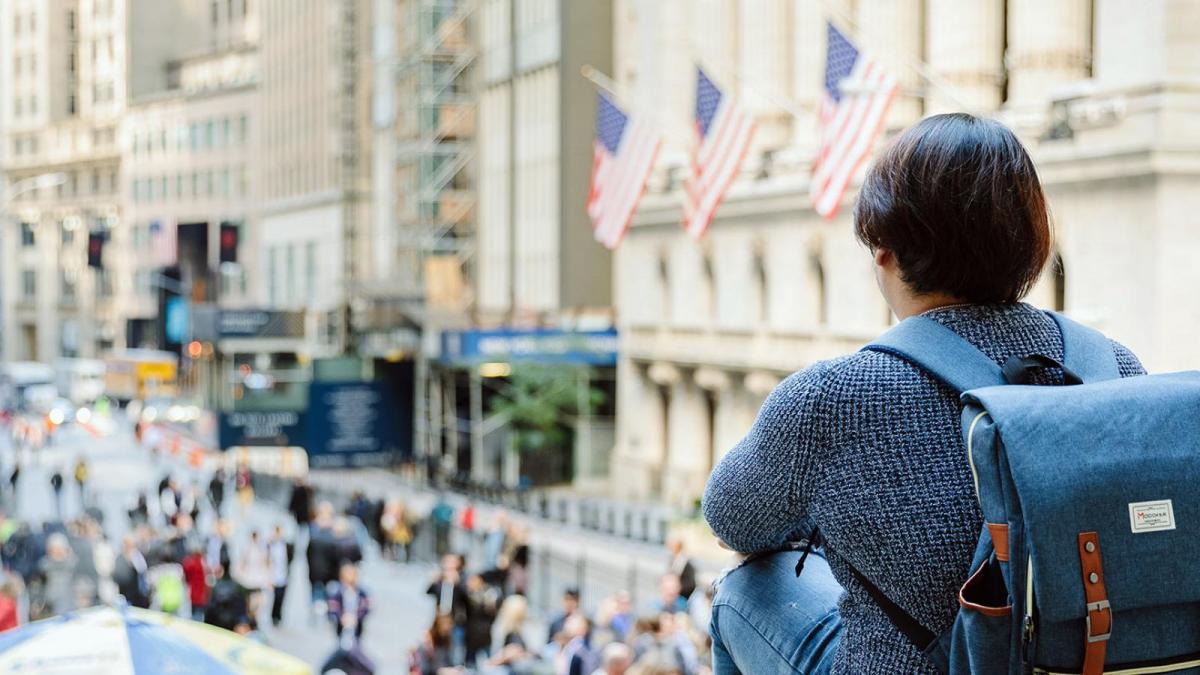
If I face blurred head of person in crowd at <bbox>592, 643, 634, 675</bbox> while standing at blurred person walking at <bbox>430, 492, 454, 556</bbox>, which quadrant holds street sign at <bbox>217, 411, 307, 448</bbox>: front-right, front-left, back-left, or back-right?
back-right

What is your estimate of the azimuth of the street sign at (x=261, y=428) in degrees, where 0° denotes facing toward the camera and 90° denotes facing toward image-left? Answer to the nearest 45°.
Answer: approximately 0°

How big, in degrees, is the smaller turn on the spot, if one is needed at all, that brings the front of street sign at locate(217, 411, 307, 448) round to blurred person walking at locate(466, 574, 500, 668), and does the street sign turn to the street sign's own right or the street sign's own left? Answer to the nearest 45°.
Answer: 0° — it already faces them

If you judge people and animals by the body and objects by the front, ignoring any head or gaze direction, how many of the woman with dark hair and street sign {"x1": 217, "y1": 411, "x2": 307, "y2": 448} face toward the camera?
1

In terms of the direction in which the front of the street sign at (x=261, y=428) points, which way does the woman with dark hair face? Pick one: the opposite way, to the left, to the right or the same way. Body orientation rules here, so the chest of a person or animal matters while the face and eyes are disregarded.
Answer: the opposite way

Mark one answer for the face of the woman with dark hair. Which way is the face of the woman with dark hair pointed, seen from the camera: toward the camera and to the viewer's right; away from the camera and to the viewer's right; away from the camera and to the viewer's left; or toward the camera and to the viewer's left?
away from the camera and to the viewer's left

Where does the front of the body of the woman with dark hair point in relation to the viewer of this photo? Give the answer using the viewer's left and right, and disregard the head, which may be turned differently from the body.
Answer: facing away from the viewer and to the left of the viewer
